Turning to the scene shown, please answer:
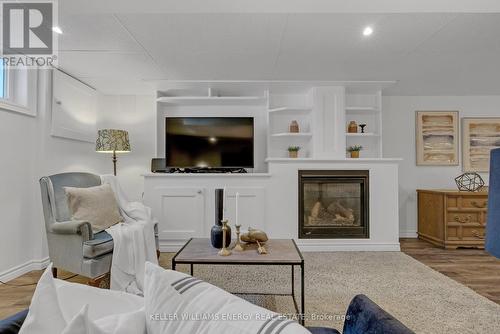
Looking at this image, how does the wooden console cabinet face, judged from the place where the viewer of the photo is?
facing the viewer

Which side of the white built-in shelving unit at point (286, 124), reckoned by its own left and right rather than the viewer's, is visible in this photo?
front

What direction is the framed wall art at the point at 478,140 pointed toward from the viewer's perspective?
toward the camera

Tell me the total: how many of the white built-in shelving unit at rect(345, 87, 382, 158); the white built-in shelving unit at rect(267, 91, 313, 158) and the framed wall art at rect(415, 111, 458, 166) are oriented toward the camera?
3

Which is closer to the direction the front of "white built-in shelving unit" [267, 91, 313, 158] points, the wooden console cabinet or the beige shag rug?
the beige shag rug

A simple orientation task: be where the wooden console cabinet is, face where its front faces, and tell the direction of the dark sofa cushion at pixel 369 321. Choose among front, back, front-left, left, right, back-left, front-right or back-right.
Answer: front

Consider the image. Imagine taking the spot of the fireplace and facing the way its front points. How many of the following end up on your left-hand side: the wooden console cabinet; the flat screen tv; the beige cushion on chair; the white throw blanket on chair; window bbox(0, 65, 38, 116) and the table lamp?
1

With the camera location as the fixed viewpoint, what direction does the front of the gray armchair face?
facing the viewer and to the right of the viewer

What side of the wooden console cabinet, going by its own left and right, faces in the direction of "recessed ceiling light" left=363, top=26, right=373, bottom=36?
front

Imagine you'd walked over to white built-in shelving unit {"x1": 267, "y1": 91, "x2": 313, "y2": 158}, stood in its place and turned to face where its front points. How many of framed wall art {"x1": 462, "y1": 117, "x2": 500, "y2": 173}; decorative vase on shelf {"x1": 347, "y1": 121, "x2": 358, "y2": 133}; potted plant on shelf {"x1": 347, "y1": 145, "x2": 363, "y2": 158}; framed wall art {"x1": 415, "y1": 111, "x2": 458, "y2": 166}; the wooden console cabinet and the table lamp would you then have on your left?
5

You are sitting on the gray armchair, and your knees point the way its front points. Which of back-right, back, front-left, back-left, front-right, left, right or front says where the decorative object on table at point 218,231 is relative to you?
front

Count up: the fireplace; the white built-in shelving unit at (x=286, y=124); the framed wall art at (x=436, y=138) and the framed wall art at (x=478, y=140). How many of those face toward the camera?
4

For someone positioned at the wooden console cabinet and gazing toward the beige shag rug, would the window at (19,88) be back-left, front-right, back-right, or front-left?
front-right

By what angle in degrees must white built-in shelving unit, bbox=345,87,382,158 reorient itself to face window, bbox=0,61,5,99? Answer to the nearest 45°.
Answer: approximately 45° to its right

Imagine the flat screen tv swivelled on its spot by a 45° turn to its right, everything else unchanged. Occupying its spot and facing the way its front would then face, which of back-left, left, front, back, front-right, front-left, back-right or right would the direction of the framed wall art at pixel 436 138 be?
back-left

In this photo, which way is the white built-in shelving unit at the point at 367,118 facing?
toward the camera

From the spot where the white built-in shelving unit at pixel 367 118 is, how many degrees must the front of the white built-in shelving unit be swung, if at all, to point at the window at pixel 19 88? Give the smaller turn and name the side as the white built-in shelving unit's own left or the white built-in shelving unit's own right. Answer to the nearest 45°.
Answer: approximately 45° to the white built-in shelving unit's own right

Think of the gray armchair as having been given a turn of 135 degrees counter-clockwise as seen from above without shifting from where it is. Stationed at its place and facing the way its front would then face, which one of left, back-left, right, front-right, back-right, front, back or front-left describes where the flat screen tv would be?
front-right
